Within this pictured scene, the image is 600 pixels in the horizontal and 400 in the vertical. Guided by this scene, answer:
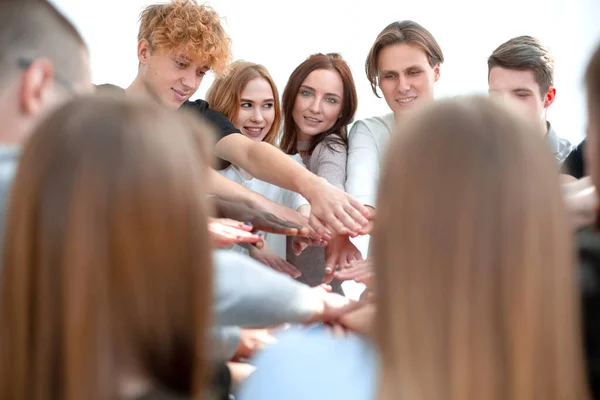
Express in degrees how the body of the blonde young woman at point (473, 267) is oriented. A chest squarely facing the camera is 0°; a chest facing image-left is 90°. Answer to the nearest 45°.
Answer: approximately 180°

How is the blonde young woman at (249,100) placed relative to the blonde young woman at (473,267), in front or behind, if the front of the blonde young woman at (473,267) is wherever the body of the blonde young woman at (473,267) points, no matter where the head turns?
in front

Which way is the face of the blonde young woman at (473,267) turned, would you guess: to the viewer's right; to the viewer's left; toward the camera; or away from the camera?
away from the camera
